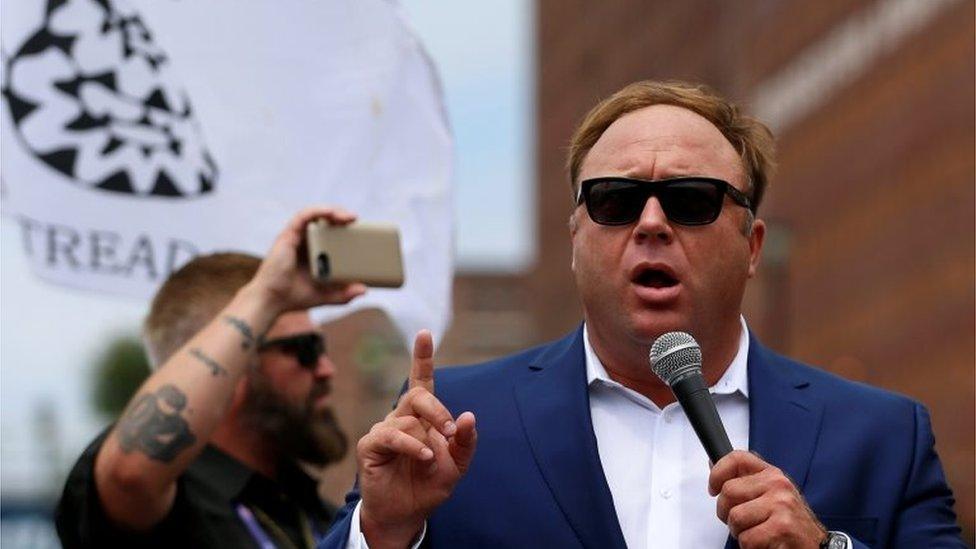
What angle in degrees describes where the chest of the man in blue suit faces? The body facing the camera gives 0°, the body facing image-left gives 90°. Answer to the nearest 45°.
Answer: approximately 0°

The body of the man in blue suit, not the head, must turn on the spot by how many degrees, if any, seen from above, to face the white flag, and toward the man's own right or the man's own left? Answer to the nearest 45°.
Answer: approximately 135° to the man's own right

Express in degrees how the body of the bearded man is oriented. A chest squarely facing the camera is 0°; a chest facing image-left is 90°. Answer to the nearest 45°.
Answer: approximately 270°

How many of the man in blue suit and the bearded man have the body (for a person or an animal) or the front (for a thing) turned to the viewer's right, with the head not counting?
1

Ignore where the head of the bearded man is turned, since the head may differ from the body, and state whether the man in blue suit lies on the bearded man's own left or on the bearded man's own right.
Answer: on the bearded man's own right

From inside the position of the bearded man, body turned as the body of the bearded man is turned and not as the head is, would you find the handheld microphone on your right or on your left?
on your right
